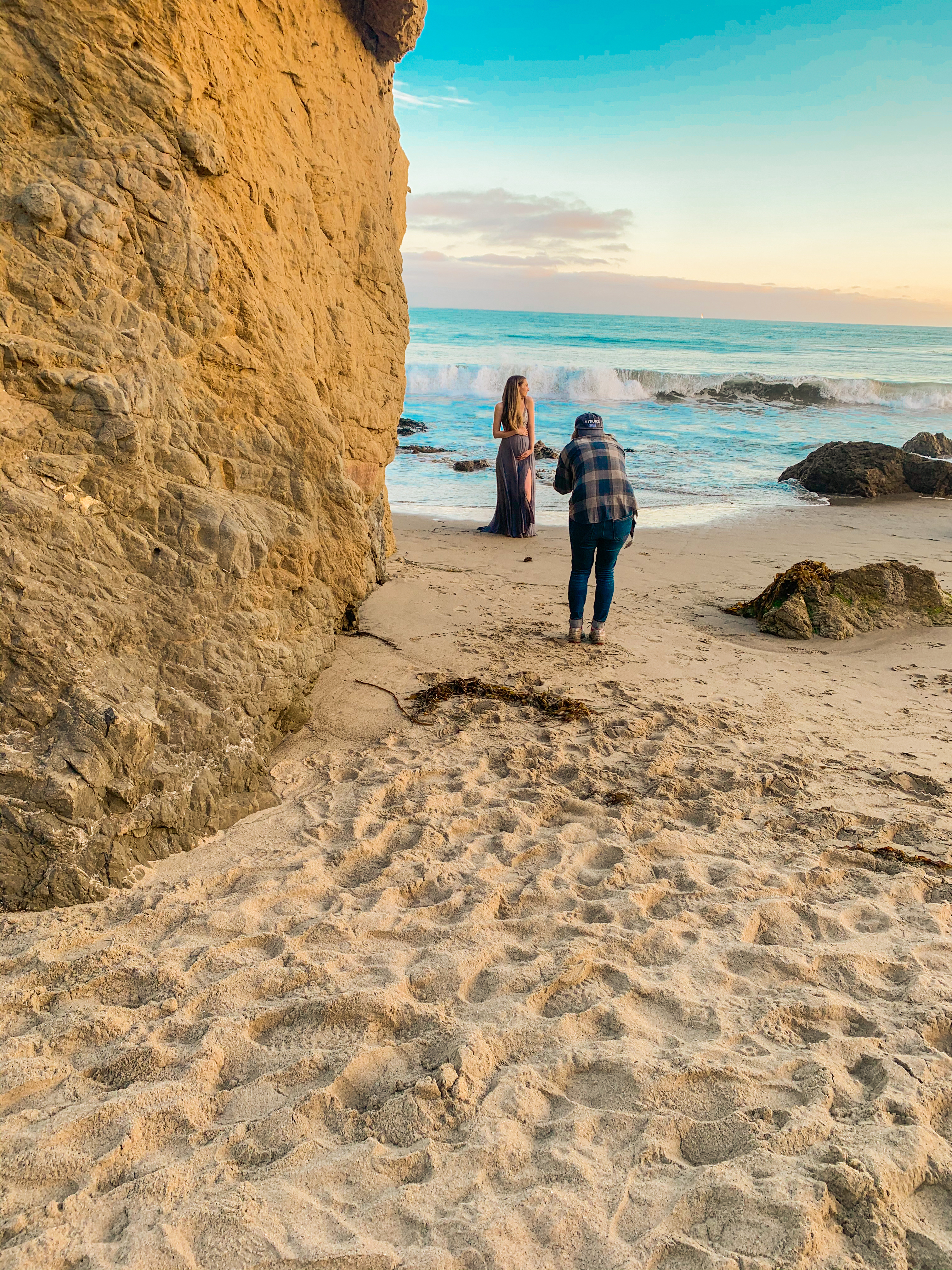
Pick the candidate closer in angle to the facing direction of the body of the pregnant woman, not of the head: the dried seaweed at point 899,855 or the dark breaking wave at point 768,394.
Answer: the dried seaweed

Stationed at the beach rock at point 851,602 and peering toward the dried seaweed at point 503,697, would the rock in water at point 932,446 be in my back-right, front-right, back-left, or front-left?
back-right

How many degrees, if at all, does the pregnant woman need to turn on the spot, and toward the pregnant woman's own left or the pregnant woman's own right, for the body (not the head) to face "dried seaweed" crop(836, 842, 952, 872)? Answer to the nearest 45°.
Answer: approximately 45° to the pregnant woman's own right

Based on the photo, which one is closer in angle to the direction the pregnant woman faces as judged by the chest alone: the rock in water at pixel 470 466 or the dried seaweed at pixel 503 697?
the dried seaweed

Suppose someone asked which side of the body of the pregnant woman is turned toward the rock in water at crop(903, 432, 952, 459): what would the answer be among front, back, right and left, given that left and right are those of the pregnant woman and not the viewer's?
left

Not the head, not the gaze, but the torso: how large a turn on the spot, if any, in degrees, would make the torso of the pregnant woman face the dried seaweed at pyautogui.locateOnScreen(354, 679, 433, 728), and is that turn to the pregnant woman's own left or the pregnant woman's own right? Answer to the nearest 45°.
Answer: approximately 45° to the pregnant woman's own right

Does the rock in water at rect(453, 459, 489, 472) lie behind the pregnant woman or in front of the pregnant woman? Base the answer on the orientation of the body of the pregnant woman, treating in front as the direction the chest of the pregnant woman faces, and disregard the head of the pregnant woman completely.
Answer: behind

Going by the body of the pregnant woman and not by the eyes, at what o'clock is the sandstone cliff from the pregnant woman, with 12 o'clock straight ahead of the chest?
The sandstone cliff is roughly at 2 o'clock from the pregnant woman.

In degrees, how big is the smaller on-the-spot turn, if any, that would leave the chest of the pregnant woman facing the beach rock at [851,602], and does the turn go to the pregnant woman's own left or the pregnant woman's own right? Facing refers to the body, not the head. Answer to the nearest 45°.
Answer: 0° — they already face it

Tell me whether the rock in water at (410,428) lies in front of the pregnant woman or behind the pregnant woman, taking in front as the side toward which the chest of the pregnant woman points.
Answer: behind

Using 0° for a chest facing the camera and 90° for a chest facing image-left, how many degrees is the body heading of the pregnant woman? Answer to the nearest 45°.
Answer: approximately 315°

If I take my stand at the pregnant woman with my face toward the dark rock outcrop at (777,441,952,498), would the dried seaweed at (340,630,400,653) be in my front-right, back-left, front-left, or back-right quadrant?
back-right

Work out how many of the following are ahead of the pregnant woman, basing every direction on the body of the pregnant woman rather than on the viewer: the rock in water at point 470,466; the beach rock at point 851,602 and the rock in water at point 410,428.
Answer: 1
